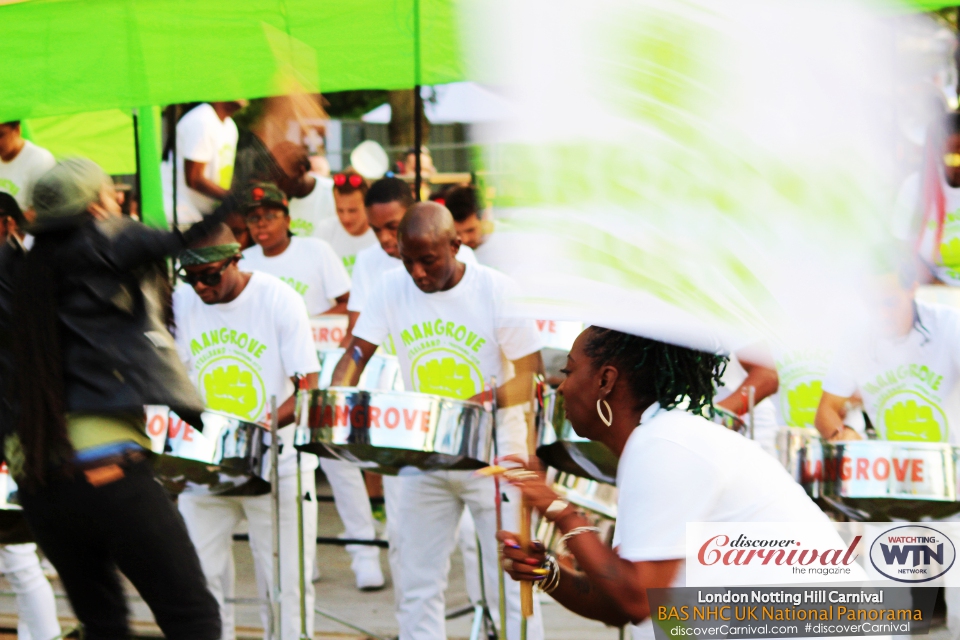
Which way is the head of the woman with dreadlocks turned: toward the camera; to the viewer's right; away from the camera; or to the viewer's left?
to the viewer's left

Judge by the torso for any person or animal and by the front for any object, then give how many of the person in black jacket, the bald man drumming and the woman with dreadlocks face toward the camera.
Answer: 1

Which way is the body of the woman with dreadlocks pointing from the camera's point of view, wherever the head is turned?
to the viewer's left

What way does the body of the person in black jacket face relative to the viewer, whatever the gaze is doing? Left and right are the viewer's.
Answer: facing away from the viewer and to the right of the viewer

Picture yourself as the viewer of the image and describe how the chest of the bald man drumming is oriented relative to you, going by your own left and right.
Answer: facing the viewer

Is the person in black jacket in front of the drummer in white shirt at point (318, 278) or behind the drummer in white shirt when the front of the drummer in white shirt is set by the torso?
in front

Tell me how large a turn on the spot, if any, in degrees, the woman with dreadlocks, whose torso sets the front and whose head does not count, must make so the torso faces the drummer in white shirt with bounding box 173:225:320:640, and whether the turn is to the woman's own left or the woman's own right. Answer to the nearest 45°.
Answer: approximately 45° to the woman's own right
